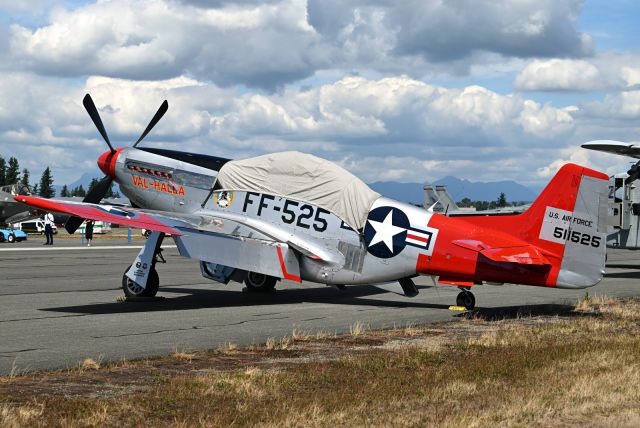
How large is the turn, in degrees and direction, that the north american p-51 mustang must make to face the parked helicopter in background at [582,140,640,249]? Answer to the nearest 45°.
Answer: approximately 90° to its right

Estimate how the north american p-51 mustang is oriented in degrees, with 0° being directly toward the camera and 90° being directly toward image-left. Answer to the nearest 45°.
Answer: approximately 135°
